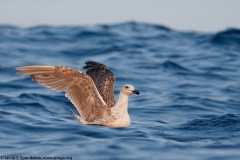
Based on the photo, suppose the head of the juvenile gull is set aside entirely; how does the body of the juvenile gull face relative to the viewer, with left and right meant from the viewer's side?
facing to the right of the viewer
